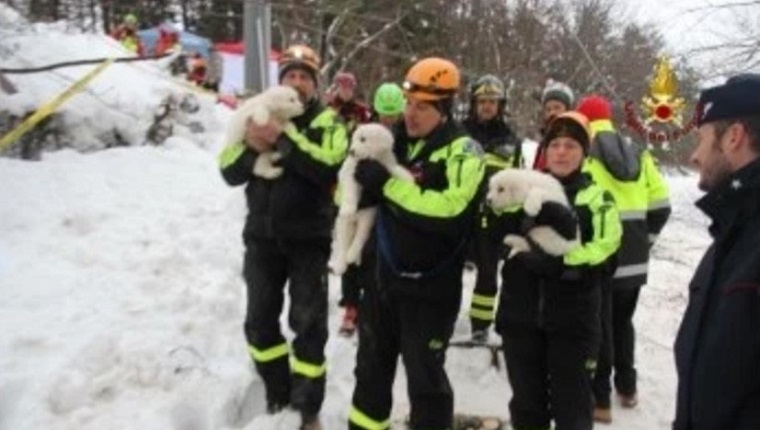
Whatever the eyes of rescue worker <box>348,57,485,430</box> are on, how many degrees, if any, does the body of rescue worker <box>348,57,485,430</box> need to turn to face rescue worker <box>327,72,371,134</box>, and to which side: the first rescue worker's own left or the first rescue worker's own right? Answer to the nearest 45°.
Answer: approximately 135° to the first rescue worker's own right

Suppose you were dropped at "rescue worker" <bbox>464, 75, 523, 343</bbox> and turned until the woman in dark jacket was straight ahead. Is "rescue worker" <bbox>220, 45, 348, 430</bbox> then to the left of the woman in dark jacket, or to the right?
right

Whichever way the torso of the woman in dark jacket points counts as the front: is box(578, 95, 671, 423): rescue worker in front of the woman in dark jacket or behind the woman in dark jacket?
behind

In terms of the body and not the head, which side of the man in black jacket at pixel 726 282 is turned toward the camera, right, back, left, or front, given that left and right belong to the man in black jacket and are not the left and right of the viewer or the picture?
left

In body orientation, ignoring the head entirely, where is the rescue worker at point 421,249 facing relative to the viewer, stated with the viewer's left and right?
facing the viewer and to the left of the viewer

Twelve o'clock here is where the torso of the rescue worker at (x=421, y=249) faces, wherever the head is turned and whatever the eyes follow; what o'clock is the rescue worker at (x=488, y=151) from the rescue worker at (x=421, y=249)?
the rescue worker at (x=488, y=151) is roughly at 5 o'clock from the rescue worker at (x=421, y=249).

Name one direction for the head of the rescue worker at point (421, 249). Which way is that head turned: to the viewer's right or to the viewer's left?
to the viewer's left

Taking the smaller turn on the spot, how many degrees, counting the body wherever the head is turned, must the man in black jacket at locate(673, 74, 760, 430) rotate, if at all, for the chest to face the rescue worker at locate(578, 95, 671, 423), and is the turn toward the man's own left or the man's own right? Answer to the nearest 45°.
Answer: approximately 90° to the man's own right

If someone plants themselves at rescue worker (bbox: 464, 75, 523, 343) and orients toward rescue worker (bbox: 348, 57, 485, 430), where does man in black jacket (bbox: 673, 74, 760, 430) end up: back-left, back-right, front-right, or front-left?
front-left

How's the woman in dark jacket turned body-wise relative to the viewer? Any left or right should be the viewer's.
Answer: facing the viewer
